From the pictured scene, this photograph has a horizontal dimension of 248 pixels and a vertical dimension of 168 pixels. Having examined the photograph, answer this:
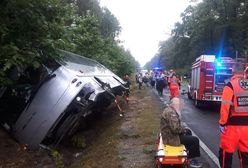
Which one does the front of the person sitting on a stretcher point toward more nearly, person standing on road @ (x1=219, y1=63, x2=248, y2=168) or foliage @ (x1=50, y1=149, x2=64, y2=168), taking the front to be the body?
the person standing on road
